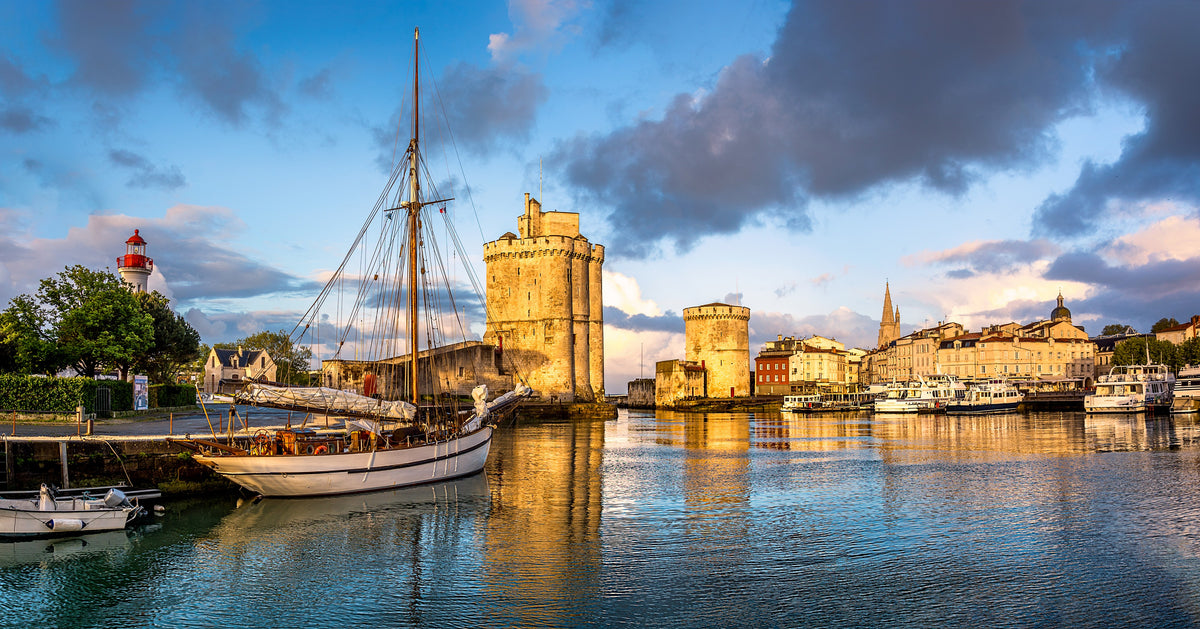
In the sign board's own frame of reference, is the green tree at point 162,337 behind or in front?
behind

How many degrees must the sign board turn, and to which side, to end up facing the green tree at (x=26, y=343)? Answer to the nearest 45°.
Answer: approximately 135° to its right

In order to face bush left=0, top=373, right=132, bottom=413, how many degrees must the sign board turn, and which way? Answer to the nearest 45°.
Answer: approximately 45° to its right

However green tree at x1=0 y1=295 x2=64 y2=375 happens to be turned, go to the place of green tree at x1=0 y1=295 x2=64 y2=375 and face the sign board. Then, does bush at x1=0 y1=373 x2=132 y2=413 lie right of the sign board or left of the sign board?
right

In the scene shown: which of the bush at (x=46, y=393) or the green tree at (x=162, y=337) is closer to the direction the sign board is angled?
the bush

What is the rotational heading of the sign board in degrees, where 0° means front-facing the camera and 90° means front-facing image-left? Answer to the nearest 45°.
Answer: approximately 0°

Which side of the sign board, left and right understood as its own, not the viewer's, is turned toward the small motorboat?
front

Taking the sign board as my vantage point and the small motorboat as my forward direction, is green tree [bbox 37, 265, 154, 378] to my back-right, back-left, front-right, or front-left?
back-right

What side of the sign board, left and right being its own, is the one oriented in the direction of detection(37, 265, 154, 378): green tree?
back

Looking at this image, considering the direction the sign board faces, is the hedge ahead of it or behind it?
behind

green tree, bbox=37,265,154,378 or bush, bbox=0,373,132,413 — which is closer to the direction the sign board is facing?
the bush
